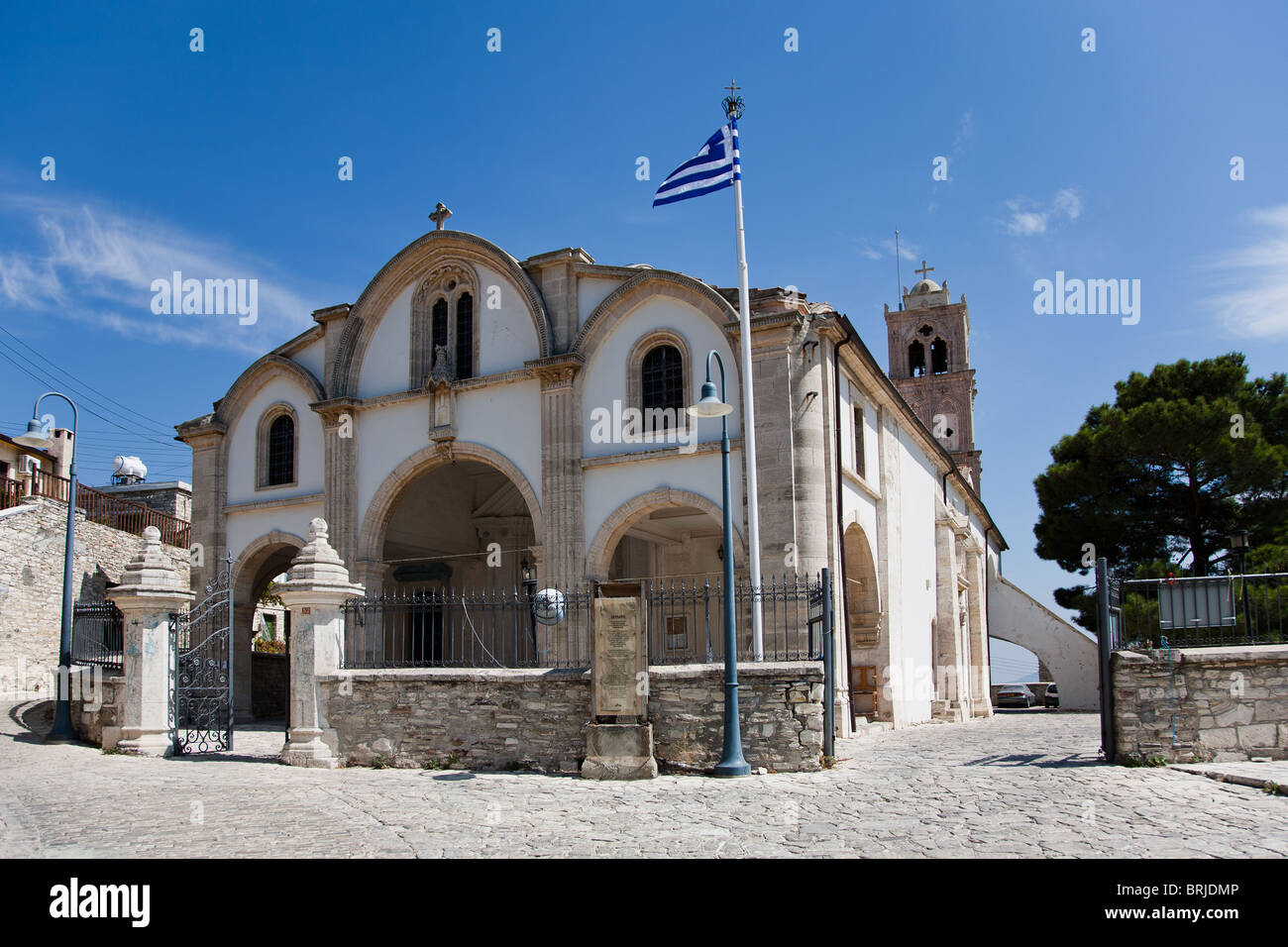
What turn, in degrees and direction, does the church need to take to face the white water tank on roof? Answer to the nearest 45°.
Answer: approximately 90° to its right

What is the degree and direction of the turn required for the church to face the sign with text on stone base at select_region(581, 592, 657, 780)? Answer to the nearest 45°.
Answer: approximately 45° to its left

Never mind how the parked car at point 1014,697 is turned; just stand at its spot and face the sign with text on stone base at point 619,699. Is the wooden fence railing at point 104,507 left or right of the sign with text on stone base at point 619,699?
right

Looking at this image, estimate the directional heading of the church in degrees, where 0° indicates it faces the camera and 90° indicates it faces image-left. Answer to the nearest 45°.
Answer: approximately 45°

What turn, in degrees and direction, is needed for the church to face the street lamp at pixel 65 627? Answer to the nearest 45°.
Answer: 0° — it already faces it

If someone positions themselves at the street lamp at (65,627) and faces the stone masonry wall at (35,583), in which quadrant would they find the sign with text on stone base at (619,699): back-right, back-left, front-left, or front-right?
back-right

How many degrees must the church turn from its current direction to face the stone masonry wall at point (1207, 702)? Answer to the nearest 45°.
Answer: approximately 90° to its left
